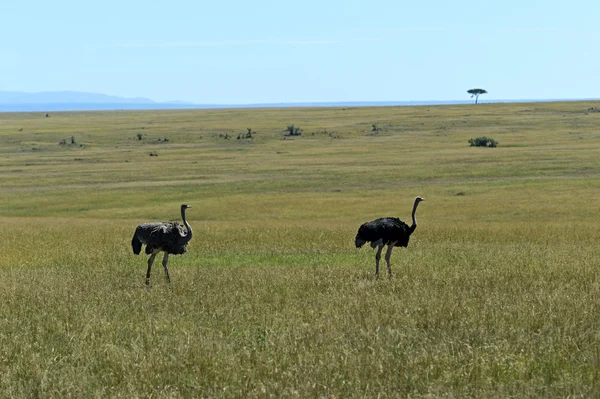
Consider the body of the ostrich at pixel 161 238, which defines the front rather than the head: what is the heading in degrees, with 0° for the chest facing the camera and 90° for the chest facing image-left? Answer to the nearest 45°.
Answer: approximately 270°

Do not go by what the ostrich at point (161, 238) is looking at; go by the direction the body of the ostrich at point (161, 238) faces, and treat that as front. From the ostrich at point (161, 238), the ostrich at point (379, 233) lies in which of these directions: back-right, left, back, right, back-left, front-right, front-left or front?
front

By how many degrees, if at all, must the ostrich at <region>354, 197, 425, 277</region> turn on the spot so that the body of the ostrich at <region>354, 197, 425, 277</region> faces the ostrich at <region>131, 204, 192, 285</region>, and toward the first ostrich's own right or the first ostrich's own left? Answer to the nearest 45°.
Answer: approximately 180°

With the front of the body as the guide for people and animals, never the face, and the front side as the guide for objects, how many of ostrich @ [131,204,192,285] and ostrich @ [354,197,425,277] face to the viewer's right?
2

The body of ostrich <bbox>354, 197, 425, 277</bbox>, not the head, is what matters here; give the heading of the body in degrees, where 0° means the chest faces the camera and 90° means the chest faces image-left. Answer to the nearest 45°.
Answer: approximately 270°

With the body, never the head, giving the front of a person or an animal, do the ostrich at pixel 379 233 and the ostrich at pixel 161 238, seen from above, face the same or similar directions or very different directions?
same or similar directions
